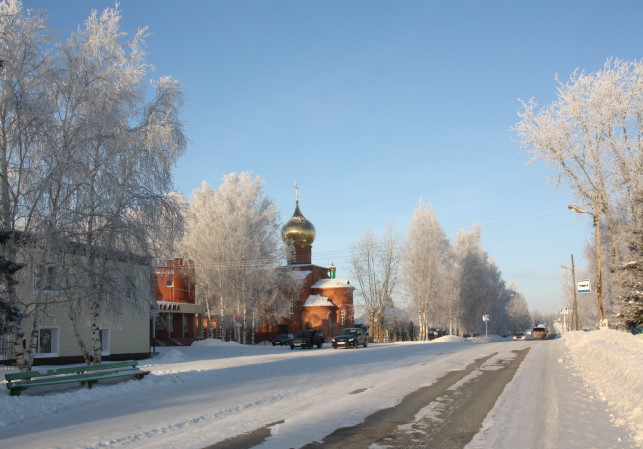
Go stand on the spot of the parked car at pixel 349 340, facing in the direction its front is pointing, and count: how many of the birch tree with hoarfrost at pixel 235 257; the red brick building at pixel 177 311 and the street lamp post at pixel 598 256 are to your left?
1

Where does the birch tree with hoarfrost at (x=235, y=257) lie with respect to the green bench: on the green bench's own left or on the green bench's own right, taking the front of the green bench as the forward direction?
on the green bench's own left

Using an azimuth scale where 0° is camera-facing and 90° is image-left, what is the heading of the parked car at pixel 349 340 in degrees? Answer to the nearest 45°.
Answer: approximately 45°

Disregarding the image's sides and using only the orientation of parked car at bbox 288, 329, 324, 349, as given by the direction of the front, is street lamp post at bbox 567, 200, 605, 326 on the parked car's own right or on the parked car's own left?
on the parked car's own left

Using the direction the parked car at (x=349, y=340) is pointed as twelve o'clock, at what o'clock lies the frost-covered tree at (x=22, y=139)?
The frost-covered tree is roughly at 11 o'clock from the parked car.

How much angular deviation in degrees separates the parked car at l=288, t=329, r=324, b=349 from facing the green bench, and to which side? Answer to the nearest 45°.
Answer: approximately 45° to its left

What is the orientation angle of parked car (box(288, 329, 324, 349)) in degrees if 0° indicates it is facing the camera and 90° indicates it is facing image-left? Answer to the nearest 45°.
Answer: approximately 45°
